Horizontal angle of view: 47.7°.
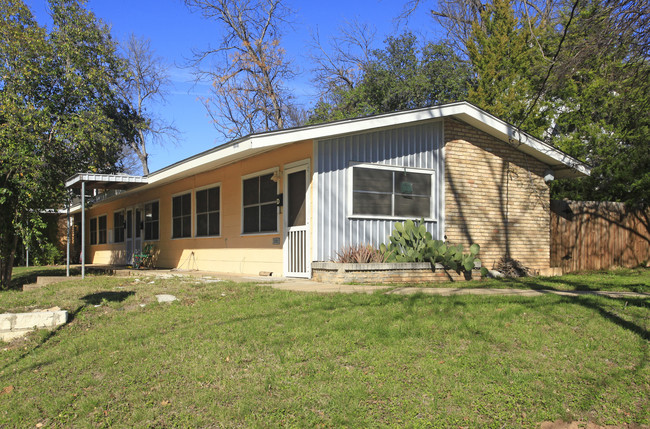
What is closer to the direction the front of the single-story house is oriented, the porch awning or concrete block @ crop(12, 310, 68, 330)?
the concrete block

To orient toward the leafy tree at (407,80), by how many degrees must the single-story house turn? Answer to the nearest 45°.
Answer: approximately 135° to its right

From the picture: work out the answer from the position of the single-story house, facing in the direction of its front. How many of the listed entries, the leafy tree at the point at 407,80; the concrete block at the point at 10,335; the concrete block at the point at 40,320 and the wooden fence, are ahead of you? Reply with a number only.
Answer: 2

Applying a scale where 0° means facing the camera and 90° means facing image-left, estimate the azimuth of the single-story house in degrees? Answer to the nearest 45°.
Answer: approximately 45°

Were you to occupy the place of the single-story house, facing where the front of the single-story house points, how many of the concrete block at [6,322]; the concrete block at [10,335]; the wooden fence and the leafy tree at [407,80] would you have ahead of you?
2

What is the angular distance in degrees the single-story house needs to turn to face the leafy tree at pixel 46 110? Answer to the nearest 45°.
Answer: approximately 45° to its right

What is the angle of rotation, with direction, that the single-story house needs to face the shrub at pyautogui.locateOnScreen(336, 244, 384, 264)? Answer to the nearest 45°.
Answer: approximately 45° to its left

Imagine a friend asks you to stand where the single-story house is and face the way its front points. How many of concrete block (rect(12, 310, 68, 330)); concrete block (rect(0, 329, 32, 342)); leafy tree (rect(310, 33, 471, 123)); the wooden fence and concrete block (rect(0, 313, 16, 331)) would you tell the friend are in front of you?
3

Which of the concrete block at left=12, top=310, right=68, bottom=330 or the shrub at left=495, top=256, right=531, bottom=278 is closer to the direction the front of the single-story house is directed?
the concrete block

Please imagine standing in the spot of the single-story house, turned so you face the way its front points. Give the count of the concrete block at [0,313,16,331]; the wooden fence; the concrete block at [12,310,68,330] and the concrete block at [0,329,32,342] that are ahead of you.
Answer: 3

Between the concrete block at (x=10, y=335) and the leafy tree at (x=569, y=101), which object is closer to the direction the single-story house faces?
the concrete block

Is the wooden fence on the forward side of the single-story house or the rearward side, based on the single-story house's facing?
on the rearward side

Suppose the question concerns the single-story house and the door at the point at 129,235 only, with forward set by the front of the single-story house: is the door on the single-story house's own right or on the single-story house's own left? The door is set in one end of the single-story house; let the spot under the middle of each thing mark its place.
on the single-story house's own right
